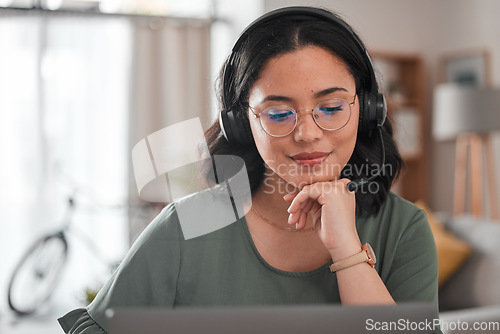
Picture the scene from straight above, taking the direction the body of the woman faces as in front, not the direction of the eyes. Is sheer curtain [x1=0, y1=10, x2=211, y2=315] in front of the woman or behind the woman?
behind

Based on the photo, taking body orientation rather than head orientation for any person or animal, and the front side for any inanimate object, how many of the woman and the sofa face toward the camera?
2

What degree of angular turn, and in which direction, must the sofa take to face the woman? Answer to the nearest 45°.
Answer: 0° — it already faces them

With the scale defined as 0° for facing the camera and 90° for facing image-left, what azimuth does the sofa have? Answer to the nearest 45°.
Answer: approximately 0°

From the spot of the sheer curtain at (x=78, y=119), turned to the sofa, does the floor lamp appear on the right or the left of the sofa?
left

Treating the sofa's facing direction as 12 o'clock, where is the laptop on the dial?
The laptop is roughly at 12 o'clock from the sofa.

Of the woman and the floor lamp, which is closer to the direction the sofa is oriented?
the woman

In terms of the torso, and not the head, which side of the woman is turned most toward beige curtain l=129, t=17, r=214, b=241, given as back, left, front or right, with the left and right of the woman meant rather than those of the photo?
back

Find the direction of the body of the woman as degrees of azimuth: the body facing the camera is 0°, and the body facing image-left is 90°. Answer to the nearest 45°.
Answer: approximately 0°
